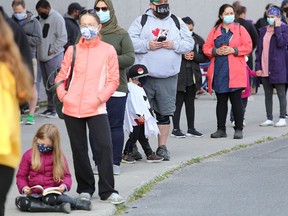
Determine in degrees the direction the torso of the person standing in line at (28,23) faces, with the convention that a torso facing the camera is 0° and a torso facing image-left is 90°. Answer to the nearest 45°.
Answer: approximately 45°

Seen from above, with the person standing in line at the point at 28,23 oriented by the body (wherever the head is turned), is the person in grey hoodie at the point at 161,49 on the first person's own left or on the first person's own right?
on the first person's own left

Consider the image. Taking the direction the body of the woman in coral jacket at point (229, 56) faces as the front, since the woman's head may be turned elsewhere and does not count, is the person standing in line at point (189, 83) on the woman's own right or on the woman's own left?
on the woman's own right

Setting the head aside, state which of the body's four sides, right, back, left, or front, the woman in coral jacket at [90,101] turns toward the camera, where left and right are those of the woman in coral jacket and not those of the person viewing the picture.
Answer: front

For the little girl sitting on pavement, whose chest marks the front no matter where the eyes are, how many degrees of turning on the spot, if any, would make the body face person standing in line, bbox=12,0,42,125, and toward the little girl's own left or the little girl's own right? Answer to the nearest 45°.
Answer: approximately 180°
